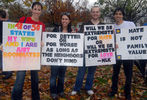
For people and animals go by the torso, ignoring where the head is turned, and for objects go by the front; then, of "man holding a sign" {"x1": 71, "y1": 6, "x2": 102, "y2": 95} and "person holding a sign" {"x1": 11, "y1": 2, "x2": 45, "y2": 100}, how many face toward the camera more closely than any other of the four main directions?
2

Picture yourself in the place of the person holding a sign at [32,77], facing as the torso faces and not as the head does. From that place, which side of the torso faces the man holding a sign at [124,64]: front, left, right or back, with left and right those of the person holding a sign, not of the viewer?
left

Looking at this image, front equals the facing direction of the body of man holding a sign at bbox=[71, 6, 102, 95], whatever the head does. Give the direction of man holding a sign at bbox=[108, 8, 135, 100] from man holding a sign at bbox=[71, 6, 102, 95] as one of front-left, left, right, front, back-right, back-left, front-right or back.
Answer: left

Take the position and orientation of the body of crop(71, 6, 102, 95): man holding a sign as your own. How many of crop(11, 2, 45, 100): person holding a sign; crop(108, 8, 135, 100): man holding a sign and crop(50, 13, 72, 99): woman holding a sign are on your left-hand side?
1

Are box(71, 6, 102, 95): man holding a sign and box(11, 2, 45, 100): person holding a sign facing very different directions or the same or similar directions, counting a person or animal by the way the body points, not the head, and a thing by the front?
same or similar directions

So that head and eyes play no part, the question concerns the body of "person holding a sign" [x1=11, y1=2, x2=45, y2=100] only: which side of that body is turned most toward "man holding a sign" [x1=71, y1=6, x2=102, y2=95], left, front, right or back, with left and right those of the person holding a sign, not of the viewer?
left

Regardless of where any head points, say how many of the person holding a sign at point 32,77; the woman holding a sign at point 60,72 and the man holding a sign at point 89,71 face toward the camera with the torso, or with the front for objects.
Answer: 3

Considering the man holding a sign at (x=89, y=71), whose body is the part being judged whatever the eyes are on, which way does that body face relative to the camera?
toward the camera

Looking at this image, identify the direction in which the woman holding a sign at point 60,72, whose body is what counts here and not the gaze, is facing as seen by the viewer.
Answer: toward the camera

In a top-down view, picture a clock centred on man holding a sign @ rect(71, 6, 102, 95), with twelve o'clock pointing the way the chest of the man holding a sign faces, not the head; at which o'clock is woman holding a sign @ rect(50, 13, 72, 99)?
The woman holding a sign is roughly at 2 o'clock from the man holding a sign.

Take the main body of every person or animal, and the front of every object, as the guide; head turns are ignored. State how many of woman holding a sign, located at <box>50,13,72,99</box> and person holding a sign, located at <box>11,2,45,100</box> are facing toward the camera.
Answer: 2
